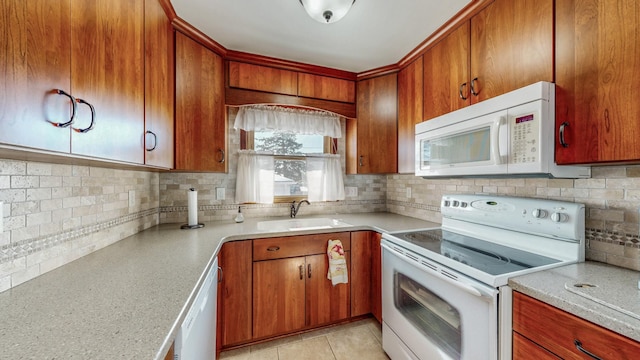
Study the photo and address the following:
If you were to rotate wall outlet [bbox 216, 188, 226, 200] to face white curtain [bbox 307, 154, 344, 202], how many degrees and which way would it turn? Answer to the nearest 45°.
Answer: approximately 90° to its left

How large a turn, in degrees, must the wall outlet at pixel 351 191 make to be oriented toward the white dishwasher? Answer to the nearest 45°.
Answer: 0° — it already faces it

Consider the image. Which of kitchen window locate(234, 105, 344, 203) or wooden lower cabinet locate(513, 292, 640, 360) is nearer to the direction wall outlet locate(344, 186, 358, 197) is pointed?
the wooden lower cabinet

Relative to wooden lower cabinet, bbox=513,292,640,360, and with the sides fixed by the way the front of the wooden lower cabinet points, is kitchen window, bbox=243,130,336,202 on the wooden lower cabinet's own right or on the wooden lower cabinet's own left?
on the wooden lower cabinet's own right

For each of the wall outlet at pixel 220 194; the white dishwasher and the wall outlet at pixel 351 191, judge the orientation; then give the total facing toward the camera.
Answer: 2

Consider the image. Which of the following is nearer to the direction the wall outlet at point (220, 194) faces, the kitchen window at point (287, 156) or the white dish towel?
the white dish towel

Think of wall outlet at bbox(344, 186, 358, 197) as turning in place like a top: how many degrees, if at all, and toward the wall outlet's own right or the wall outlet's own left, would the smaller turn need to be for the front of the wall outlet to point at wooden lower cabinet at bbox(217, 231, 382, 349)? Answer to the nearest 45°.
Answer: approximately 45° to the wall outlet's own right

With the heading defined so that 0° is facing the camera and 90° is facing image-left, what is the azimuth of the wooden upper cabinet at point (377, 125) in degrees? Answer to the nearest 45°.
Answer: approximately 45°

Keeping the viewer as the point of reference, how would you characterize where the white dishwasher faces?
facing to the right of the viewer
